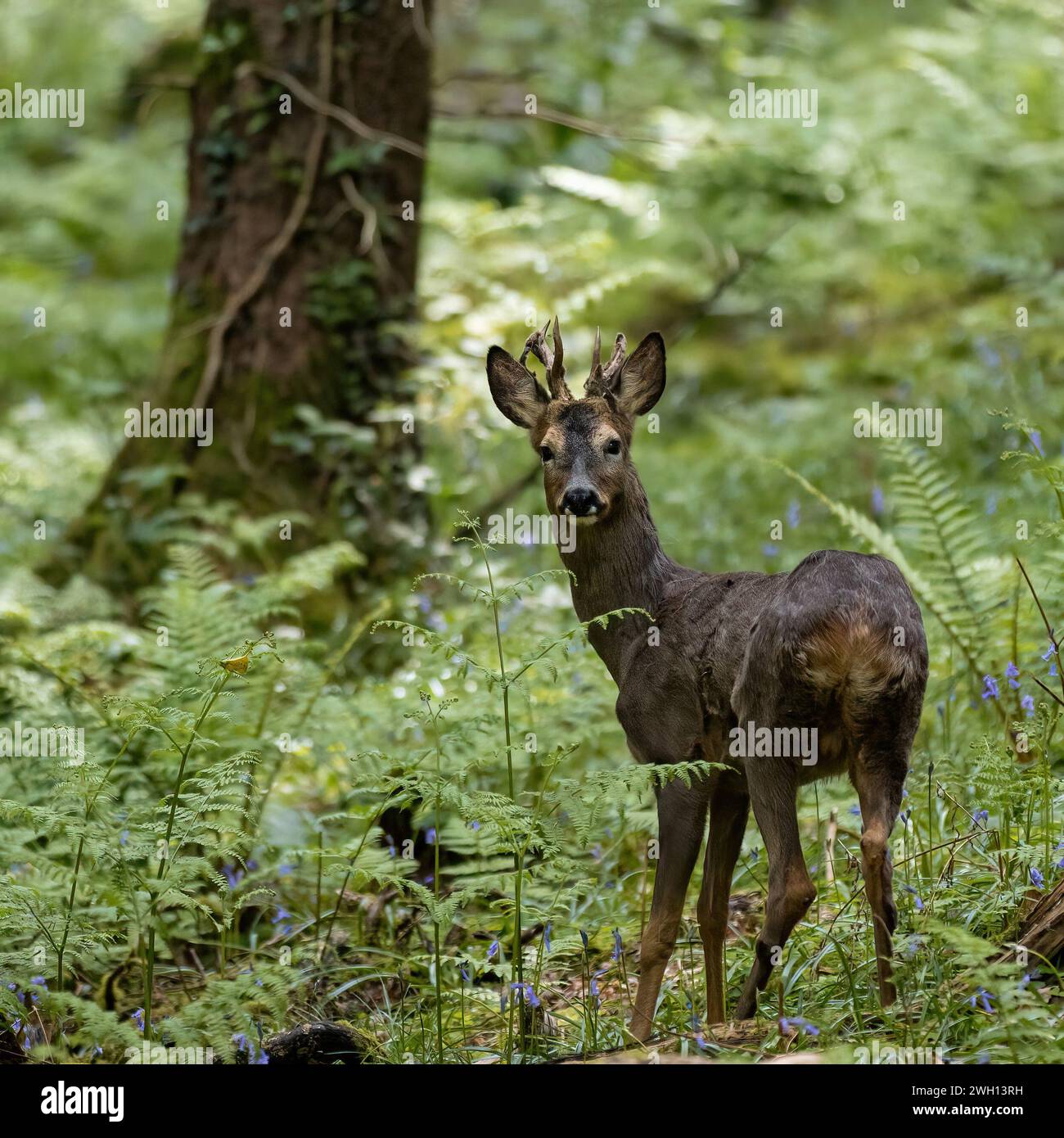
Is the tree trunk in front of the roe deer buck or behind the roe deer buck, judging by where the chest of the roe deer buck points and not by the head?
in front

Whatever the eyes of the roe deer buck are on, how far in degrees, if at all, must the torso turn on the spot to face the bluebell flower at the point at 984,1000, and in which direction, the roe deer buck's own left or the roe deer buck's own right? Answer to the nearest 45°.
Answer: approximately 180°

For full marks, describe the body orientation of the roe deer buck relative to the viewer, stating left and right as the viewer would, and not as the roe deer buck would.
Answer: facing away from the viewer and to the left of the viewer
